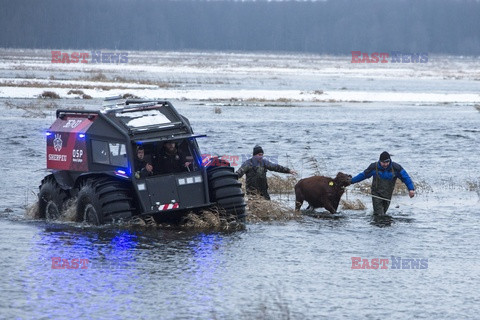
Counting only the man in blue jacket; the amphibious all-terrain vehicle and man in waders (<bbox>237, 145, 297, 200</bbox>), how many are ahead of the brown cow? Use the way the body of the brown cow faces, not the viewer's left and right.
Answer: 1

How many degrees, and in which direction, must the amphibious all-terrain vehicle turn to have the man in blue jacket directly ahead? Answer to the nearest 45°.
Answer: approximately 45° to its left

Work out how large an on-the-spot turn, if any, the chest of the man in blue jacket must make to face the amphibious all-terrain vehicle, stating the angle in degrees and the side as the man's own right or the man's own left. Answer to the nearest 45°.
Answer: approximately 45° to the man's own right

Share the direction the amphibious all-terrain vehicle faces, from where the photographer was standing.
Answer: facing the viewer and to the right of the viewer

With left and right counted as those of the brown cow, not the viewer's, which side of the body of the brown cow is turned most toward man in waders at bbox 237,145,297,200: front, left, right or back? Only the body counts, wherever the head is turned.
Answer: back

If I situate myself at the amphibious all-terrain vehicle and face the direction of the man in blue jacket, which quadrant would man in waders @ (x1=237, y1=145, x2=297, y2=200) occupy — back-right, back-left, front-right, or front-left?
front-left

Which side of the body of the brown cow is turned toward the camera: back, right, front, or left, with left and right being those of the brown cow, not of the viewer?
right

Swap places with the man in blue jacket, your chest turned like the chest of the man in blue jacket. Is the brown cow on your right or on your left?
on your right

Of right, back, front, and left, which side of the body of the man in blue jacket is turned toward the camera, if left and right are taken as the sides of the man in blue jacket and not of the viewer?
front

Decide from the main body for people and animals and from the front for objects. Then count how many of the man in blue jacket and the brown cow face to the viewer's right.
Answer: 1

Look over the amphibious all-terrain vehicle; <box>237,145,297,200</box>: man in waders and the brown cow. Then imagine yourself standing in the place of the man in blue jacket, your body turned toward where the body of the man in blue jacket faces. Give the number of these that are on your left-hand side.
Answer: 0

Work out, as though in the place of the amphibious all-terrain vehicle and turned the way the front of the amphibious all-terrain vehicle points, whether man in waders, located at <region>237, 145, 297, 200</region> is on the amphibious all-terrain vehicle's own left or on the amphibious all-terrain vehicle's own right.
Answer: on the amphibious all-terrain vehicle's own left
